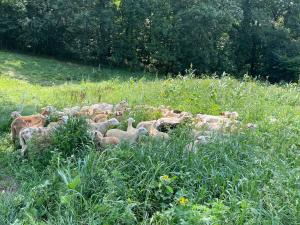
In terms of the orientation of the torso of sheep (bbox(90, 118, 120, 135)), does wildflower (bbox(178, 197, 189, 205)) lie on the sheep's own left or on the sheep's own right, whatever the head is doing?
on the sheep's own right

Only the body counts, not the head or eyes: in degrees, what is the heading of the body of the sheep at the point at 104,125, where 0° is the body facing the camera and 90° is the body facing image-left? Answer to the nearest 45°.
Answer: approximately 270°
